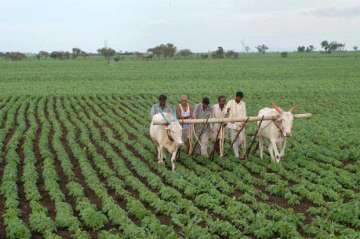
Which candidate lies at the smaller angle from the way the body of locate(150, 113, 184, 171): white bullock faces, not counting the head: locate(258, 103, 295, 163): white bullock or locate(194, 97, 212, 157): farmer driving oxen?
the white bullock

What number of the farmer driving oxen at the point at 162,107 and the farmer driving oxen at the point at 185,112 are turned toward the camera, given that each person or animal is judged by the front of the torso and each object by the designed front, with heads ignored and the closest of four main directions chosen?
2

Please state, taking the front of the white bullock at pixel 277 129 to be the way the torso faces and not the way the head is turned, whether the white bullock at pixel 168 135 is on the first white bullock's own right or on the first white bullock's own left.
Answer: on the first white bullock's own right

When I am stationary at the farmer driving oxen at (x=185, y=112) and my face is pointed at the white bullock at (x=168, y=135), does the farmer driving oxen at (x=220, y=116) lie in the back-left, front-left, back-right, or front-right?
back-left

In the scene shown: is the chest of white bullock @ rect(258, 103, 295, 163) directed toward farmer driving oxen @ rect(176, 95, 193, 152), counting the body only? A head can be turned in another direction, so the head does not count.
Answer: no

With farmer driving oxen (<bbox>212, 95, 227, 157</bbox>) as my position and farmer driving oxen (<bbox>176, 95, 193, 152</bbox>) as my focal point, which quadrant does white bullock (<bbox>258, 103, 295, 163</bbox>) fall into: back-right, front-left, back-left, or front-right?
back-left

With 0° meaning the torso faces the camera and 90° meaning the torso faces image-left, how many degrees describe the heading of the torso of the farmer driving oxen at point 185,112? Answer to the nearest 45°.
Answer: approximately 0°

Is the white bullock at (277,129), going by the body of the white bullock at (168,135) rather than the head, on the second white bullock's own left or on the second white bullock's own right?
on the second white bullock's own left

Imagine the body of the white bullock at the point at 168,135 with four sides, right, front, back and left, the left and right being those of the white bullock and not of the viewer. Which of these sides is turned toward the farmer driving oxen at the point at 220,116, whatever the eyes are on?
left

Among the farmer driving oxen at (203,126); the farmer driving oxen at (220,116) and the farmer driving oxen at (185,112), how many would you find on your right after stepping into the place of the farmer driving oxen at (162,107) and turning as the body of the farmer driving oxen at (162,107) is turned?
0

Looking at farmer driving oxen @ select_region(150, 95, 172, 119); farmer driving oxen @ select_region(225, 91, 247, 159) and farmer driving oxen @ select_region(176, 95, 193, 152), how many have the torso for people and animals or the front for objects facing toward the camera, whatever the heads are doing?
3

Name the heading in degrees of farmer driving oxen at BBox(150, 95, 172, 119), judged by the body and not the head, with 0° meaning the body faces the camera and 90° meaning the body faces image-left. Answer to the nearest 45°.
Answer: approximately 0°

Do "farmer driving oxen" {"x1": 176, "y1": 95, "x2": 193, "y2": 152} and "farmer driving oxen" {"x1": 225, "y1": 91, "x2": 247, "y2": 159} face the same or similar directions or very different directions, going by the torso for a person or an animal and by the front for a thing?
same or similar directions

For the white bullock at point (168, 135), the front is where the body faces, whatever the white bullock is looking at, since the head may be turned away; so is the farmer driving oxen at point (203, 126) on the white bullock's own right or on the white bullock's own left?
on the white bullock's own left

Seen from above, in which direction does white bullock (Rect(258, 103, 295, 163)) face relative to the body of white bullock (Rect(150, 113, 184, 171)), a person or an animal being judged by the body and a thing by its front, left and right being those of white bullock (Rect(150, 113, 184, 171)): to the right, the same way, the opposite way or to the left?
the same way

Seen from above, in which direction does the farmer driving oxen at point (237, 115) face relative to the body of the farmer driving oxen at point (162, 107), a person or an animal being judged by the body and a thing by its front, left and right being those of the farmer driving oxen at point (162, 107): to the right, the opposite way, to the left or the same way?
the same way

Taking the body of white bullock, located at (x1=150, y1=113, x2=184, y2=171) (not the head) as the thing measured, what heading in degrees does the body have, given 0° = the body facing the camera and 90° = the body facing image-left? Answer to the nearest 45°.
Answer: approximately 315°

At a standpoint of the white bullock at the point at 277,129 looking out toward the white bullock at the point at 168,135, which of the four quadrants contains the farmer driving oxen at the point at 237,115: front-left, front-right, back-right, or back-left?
front-right

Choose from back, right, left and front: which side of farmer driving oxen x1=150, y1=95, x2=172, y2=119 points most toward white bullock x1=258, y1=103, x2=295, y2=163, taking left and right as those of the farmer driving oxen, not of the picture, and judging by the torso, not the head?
left

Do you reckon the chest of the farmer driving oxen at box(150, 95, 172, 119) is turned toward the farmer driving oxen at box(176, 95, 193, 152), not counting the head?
no

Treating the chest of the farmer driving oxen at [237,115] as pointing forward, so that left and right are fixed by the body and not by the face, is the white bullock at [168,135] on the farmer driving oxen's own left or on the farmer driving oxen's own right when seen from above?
on the farmer driving oxen's own right

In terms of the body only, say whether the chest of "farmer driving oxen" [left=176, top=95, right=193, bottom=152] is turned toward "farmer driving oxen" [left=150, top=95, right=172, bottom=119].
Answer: no
